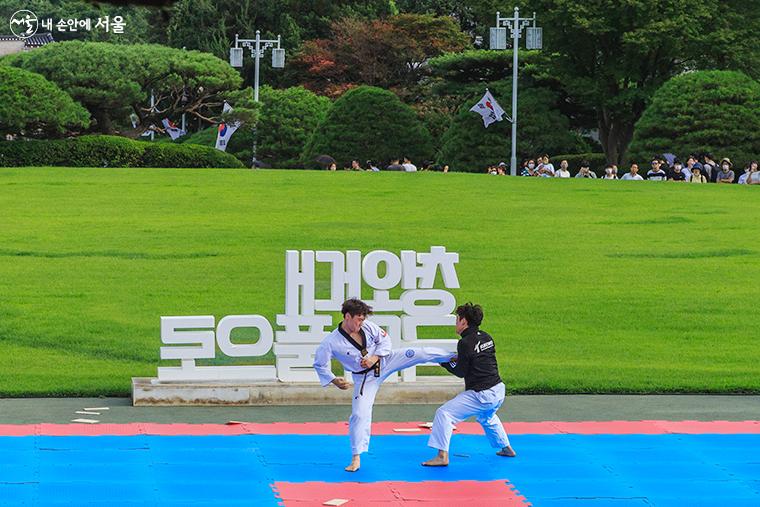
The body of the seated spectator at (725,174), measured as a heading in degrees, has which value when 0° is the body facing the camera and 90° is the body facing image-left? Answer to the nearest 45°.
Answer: approximately 0°

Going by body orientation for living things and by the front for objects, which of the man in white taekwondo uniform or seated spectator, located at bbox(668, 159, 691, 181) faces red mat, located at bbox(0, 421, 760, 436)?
the seated spectator

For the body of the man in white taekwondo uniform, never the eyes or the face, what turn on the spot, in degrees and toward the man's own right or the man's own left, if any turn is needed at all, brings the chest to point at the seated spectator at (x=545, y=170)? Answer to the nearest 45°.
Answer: approximately 135° to the man's own left

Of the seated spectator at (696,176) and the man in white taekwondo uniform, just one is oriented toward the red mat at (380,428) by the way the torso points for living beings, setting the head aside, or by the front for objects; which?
the seated spectator

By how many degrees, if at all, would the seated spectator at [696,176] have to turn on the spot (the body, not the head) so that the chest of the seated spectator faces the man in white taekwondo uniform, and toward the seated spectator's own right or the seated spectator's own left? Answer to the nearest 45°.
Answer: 0° — they already face them

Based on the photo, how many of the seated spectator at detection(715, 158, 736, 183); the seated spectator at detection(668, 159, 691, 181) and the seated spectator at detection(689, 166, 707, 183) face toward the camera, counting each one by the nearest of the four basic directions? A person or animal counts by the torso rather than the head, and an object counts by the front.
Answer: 3

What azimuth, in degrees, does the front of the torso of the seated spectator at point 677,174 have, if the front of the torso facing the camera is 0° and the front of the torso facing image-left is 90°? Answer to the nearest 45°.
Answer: approximately 0°

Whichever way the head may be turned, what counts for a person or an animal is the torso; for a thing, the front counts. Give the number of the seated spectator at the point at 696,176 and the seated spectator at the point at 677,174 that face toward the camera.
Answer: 2

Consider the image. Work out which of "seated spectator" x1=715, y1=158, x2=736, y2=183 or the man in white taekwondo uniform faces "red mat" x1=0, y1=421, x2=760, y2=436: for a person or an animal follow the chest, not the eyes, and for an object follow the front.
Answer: the seated spectator

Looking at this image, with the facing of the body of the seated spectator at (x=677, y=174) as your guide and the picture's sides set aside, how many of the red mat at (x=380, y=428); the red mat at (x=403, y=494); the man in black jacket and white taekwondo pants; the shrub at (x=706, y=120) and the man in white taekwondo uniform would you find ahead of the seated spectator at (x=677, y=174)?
4
